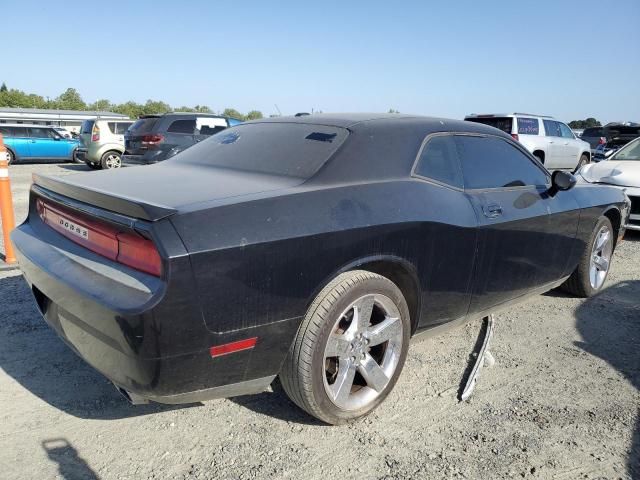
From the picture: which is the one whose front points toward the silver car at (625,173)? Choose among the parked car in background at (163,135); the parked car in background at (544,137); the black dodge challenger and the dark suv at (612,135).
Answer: the black dodge challenger

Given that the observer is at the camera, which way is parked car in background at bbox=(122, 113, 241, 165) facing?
facing away from the viewer and to the right of the viewer

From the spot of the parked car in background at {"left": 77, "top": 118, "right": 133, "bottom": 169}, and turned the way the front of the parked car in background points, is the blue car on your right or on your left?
on your left

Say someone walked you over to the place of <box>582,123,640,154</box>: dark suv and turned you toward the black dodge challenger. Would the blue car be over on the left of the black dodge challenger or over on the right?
right

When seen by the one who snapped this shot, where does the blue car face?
facing to the right of the viewer

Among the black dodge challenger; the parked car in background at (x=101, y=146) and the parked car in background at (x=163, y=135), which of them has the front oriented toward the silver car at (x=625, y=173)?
the black dodge challenger

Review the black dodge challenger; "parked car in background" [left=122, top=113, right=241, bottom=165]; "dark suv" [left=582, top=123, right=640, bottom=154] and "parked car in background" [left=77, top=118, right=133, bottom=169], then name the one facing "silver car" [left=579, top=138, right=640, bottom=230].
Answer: the black dodge challenger

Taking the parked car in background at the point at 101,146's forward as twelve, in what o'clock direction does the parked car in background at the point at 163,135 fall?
the parked car in background at the point at 163,135 is roughly at 4 o'clock from the parked car in background at the point at 101,146.

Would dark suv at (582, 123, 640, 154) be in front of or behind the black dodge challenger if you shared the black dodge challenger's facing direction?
in front

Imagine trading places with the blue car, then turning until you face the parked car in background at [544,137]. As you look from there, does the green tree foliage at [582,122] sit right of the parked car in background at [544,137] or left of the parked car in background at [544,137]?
left

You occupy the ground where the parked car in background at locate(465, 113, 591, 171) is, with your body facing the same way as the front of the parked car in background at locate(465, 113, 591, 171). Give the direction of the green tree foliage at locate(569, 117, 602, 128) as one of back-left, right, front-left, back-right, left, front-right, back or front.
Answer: front-left

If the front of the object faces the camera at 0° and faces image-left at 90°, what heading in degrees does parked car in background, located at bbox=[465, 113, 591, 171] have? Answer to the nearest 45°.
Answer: approximately 225°
